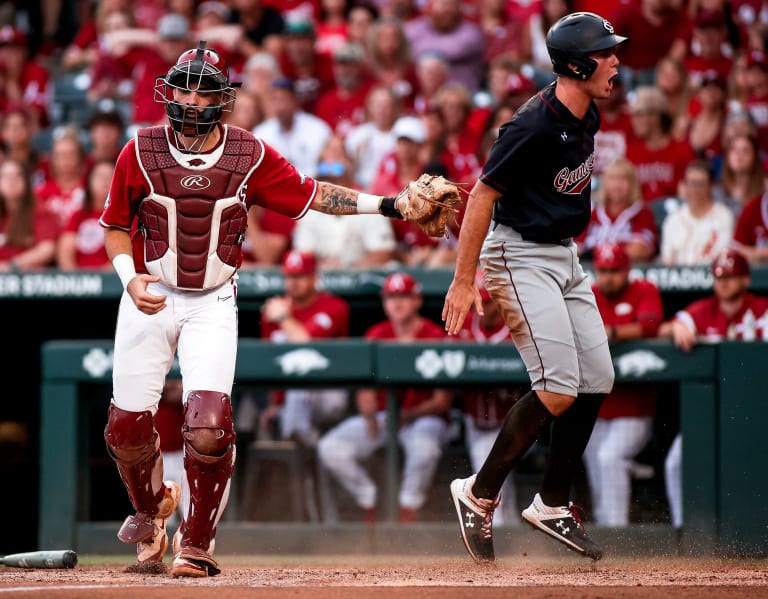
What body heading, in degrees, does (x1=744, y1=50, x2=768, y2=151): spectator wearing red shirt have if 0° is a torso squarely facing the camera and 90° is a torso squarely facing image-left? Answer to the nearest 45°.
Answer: approximately 0°

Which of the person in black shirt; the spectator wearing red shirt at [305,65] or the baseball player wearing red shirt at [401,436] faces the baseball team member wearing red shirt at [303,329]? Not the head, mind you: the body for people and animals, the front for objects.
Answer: the spectator wearing red shirt at [305,65]

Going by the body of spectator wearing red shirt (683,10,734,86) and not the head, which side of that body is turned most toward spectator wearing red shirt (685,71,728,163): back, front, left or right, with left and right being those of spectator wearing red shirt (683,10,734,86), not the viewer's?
front

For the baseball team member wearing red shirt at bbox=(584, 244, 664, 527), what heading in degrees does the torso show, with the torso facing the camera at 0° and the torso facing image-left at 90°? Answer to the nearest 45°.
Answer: approximately 45°

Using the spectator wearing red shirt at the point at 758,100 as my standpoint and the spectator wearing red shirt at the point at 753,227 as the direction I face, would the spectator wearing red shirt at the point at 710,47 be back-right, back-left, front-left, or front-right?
back-right

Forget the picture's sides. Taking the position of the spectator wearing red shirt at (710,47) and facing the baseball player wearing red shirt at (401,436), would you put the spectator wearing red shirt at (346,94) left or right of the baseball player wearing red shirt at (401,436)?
right

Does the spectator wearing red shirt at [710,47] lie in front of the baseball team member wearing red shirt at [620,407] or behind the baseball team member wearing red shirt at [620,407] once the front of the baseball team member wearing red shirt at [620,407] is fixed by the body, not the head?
behind

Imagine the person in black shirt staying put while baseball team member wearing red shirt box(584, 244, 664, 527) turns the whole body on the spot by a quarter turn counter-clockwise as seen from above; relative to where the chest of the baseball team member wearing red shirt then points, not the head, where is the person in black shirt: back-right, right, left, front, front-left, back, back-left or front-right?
front-right

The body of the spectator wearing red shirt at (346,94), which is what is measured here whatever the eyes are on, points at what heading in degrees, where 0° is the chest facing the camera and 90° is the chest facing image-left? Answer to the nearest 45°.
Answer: approximately 0°

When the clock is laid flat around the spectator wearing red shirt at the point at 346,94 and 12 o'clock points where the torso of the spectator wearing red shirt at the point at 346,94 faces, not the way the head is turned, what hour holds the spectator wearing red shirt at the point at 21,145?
the spectator wearing red shirt at the point at 21,145 is roughly at 3 o'clock from the spectator wearing red shirt at the point at 346,94.

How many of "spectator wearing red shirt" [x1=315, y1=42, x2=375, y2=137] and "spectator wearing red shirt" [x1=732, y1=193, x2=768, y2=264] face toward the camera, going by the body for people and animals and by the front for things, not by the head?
2
